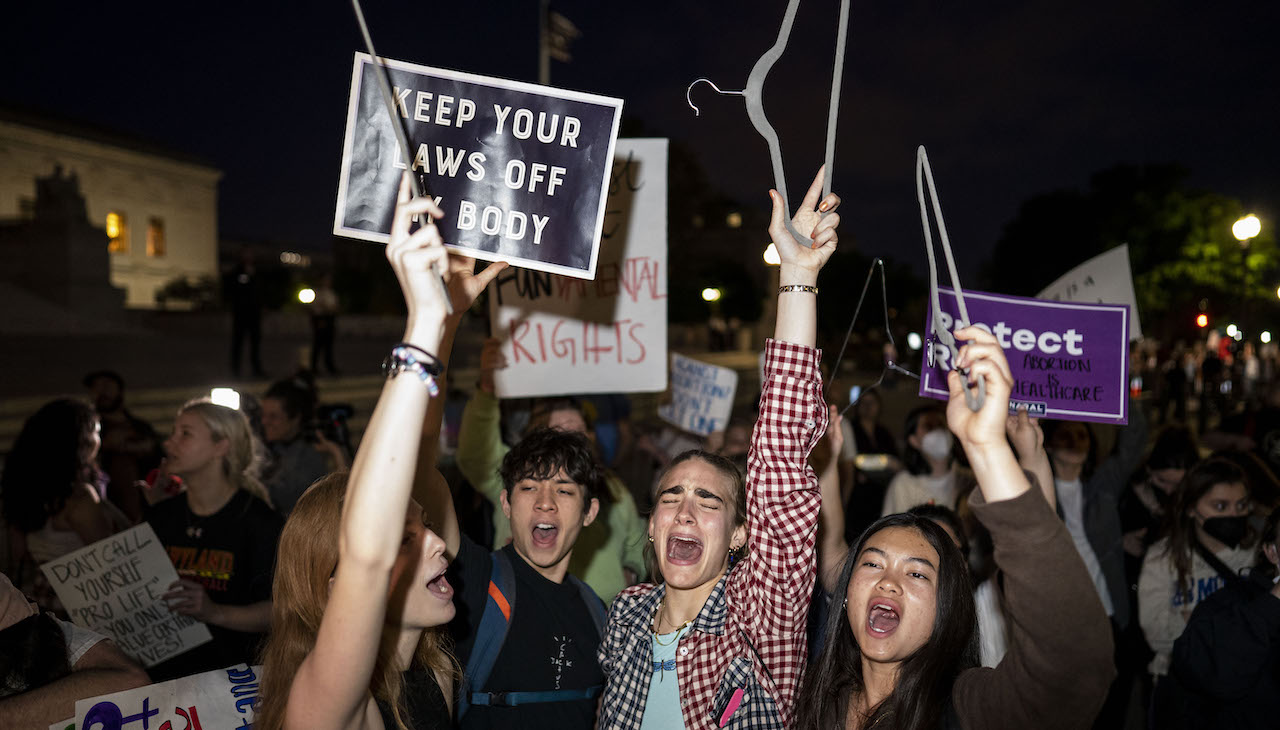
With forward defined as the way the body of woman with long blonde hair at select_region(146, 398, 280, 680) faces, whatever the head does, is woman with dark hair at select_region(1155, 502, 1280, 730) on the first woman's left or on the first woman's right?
on the first woman's left

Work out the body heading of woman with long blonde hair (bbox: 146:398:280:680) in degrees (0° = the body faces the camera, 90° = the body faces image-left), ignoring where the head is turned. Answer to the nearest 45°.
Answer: approximately 45°

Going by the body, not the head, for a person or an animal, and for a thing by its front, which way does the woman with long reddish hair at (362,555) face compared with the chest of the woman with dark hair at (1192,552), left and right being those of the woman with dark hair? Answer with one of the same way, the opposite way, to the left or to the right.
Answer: to the left

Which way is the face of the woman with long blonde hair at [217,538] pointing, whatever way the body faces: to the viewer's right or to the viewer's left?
to the viewer's left

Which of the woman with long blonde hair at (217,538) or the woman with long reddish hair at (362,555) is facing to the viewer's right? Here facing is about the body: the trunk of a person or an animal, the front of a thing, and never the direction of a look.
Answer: the woman with long reddish hair at (362,555)

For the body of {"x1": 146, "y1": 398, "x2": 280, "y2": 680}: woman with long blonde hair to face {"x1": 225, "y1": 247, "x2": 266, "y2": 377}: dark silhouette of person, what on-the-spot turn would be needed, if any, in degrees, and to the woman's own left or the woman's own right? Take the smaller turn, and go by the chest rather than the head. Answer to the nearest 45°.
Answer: approximately 135° to the woman's own right

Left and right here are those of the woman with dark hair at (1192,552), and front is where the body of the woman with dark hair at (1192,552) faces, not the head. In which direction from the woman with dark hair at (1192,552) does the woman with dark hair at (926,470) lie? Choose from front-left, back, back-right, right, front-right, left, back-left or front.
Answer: back

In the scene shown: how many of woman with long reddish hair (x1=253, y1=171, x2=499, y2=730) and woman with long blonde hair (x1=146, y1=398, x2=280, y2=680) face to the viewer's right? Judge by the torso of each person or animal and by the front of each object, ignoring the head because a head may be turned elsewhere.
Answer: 1

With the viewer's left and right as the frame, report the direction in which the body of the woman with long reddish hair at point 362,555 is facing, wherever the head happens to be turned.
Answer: facing to the right of the viewer

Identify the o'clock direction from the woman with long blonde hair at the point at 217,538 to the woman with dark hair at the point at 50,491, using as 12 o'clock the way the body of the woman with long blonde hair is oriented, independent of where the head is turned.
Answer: The woman with dark hair is roughly at 3 o'clock from the woman with long blonde hair.

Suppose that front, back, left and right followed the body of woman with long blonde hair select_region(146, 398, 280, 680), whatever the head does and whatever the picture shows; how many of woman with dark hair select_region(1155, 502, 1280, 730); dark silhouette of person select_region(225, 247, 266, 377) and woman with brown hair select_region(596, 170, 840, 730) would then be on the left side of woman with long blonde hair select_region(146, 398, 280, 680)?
2

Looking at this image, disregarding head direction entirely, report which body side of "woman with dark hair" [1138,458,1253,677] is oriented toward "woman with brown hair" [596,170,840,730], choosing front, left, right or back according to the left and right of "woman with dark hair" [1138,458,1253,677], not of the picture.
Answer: right

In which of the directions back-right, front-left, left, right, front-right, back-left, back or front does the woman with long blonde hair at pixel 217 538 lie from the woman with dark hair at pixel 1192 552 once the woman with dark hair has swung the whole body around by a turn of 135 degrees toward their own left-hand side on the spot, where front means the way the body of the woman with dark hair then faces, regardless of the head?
back-left
